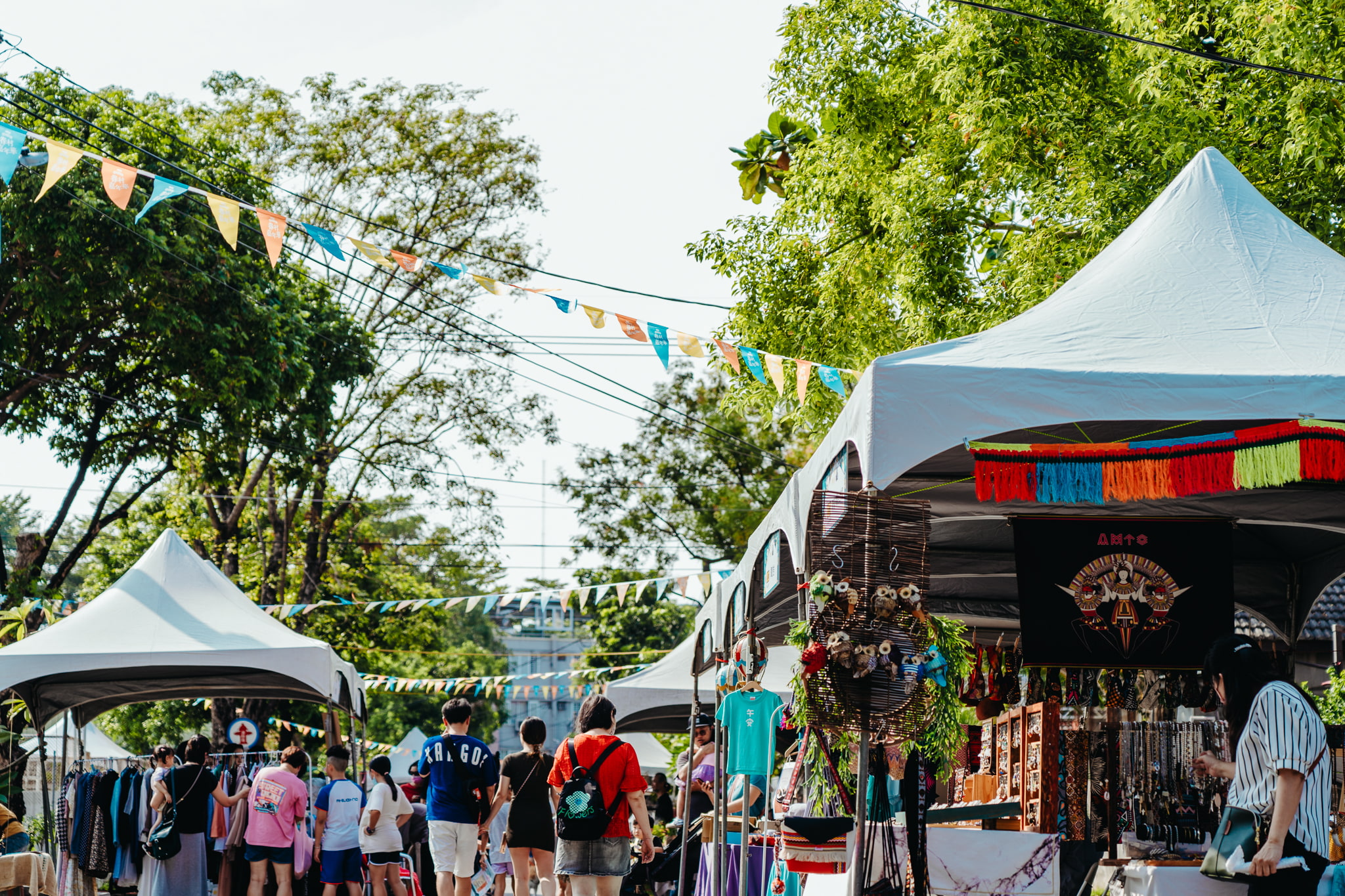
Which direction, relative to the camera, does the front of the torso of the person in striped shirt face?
to the viewer's left

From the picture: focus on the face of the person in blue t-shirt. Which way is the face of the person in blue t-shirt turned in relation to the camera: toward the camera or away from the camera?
away from the camera

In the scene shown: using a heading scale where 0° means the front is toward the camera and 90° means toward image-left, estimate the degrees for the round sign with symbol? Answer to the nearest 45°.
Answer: approximately 0°

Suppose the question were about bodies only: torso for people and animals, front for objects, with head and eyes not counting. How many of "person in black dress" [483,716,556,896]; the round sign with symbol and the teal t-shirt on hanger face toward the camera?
2

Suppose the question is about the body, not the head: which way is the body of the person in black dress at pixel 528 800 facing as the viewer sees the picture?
away from the camera

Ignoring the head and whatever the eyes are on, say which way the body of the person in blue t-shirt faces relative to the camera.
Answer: away from the camera
